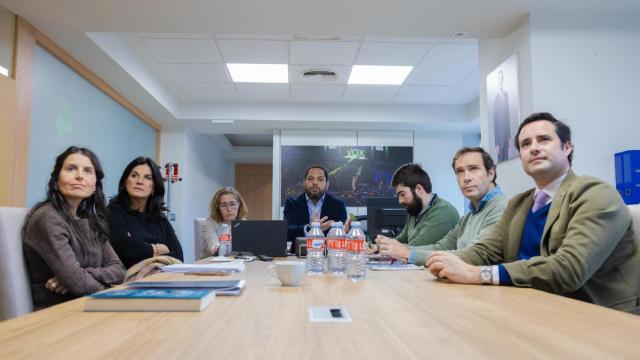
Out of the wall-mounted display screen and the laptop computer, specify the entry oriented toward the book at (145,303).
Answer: the wall-mounted display screen

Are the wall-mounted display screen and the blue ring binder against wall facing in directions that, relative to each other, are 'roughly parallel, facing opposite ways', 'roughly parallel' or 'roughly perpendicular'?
roughly perpendicular

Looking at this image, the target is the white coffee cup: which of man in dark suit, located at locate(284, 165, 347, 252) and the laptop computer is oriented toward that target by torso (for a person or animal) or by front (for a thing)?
the man in dark suit

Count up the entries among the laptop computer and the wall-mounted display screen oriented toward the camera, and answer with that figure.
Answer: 1

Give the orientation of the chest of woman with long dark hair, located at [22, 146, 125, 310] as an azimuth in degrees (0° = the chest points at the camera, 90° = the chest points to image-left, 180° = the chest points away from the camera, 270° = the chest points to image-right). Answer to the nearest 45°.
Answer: approximately 315°

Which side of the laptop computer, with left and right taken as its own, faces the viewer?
back

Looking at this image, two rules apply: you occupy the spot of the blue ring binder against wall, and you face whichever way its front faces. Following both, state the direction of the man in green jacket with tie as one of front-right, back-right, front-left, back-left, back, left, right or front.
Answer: front-left

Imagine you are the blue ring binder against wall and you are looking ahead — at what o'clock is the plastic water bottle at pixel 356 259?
The plastic water bottle is roughly at 11 o'clock from the blue ring binder against wall.

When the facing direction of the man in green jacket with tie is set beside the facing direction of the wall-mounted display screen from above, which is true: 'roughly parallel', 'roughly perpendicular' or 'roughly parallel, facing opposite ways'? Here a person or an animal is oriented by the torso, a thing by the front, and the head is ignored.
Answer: roughly perpendicular

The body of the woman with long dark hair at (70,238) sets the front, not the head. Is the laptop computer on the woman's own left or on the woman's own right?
on the woman's own left

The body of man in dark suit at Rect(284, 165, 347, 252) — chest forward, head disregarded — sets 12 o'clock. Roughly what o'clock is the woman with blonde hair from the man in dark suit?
The woman with blonde hair is roughly at 2 o'clock from the man in dark suit.

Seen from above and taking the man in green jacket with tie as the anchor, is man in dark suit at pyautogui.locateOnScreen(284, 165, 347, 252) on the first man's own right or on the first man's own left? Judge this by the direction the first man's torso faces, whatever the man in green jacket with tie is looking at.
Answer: on the first man's own right

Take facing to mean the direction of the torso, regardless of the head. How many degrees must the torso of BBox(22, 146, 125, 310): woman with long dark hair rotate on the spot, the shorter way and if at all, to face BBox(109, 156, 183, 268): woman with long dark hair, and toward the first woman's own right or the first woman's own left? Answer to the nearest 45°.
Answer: approximately 90° to the first woman's own left
